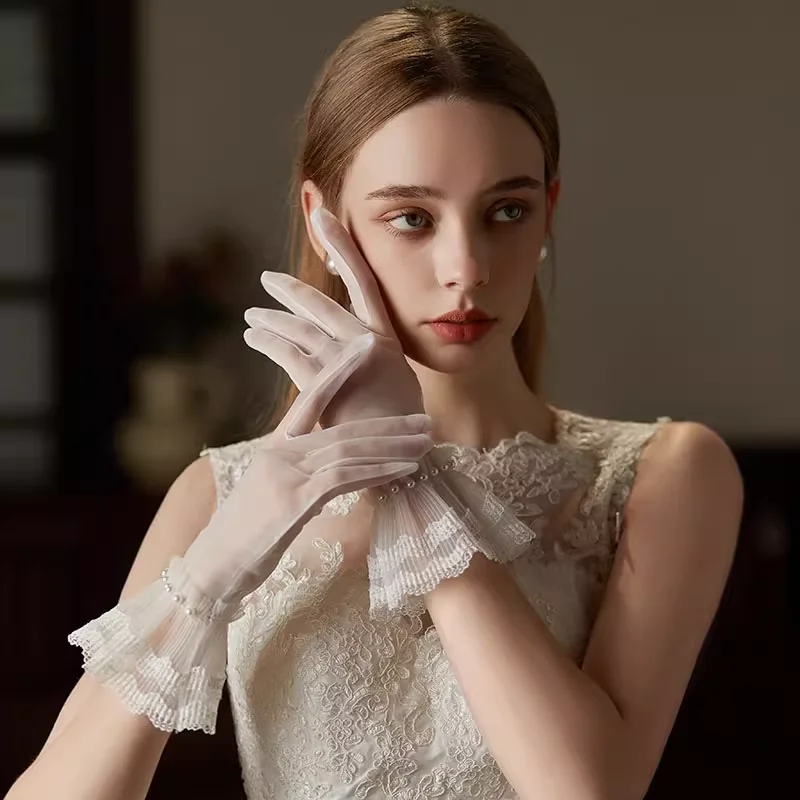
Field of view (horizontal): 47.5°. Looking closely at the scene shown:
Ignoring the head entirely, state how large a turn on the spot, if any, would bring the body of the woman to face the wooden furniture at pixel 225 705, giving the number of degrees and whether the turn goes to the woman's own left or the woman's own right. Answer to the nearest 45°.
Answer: approximately 180°

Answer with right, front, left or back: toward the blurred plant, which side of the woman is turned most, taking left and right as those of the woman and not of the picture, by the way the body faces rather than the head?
back

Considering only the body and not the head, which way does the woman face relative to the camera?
toward the camera

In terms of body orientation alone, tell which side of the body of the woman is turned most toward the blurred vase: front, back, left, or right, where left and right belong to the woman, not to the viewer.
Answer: back
